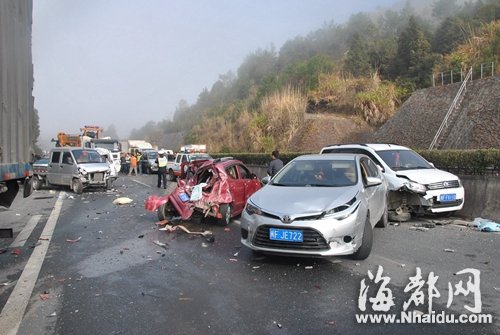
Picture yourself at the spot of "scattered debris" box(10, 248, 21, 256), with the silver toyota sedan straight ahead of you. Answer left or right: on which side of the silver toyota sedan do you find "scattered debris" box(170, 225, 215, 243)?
left

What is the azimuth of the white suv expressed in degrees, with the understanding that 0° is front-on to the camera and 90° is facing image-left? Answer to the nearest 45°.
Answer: approximately 315°

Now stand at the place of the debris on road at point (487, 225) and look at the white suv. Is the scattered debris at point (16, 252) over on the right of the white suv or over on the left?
left

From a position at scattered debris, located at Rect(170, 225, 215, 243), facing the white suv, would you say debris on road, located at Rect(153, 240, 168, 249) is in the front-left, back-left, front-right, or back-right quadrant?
back-right

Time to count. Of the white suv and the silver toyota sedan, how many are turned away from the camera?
0

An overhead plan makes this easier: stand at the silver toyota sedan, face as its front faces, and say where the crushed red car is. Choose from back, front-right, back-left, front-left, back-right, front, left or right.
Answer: right

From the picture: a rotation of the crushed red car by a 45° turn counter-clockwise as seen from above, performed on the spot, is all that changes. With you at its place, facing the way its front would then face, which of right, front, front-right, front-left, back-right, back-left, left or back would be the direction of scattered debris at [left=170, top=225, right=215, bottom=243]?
back

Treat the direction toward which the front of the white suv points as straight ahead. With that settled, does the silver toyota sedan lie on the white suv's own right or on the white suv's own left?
on the white suv's own right

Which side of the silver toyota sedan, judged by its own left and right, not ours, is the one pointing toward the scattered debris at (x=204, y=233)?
right

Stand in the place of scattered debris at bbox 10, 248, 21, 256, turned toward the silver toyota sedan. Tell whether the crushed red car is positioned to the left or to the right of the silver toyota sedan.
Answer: left

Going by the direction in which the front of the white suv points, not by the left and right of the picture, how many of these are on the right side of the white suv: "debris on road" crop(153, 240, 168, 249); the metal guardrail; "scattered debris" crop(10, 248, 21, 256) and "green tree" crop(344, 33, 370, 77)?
2

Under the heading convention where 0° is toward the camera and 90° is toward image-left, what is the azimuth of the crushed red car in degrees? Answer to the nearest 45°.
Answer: approximately 225°

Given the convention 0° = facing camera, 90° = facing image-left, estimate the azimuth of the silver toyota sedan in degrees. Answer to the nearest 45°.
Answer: approximately 45°
